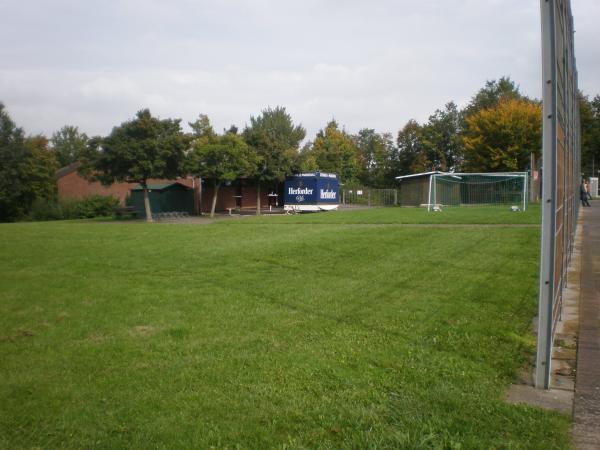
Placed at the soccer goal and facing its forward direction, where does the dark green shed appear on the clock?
The dark green shed is roughly at 3 o'clock from the soccer goal.

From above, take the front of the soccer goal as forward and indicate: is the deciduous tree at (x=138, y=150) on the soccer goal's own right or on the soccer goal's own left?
on the soccer goal's own right

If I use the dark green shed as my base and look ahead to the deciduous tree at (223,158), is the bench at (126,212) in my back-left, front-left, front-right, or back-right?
back-right

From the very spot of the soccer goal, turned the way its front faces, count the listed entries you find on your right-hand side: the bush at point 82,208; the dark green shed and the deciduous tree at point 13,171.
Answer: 3

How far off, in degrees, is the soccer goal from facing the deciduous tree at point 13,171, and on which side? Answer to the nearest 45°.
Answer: approximately 90° to its right

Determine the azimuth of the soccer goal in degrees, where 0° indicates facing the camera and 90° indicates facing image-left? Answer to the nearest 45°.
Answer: approximately 0°

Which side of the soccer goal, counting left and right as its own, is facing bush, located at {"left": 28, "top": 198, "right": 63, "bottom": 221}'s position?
right

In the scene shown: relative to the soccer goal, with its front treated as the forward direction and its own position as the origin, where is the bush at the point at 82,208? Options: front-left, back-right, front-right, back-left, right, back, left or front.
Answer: right

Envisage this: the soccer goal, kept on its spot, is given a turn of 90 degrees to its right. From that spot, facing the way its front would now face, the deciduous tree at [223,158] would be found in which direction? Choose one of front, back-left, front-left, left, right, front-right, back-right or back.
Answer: front

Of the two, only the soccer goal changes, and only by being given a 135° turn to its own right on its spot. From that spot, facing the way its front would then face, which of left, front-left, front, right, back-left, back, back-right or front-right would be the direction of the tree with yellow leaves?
front-right

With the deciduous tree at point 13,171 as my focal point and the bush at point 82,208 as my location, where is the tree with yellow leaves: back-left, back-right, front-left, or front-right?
back-right

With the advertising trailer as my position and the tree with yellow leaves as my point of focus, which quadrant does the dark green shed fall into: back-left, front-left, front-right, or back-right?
back-left
